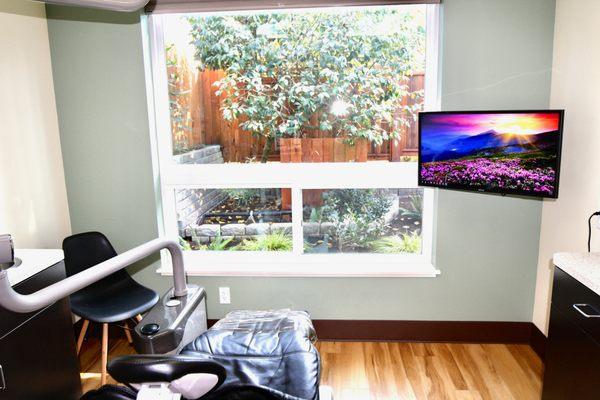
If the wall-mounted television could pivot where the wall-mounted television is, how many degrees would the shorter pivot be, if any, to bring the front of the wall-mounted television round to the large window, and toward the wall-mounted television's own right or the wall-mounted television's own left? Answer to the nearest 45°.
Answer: approximately 45° to the wall-mounted television's own right

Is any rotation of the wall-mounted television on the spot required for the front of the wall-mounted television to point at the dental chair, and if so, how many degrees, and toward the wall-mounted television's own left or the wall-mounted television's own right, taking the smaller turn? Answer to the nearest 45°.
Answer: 0° — it already faces it

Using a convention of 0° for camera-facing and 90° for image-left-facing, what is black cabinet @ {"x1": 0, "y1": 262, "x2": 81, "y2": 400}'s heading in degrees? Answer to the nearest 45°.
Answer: approximately 315°

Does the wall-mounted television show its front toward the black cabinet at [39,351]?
yes
